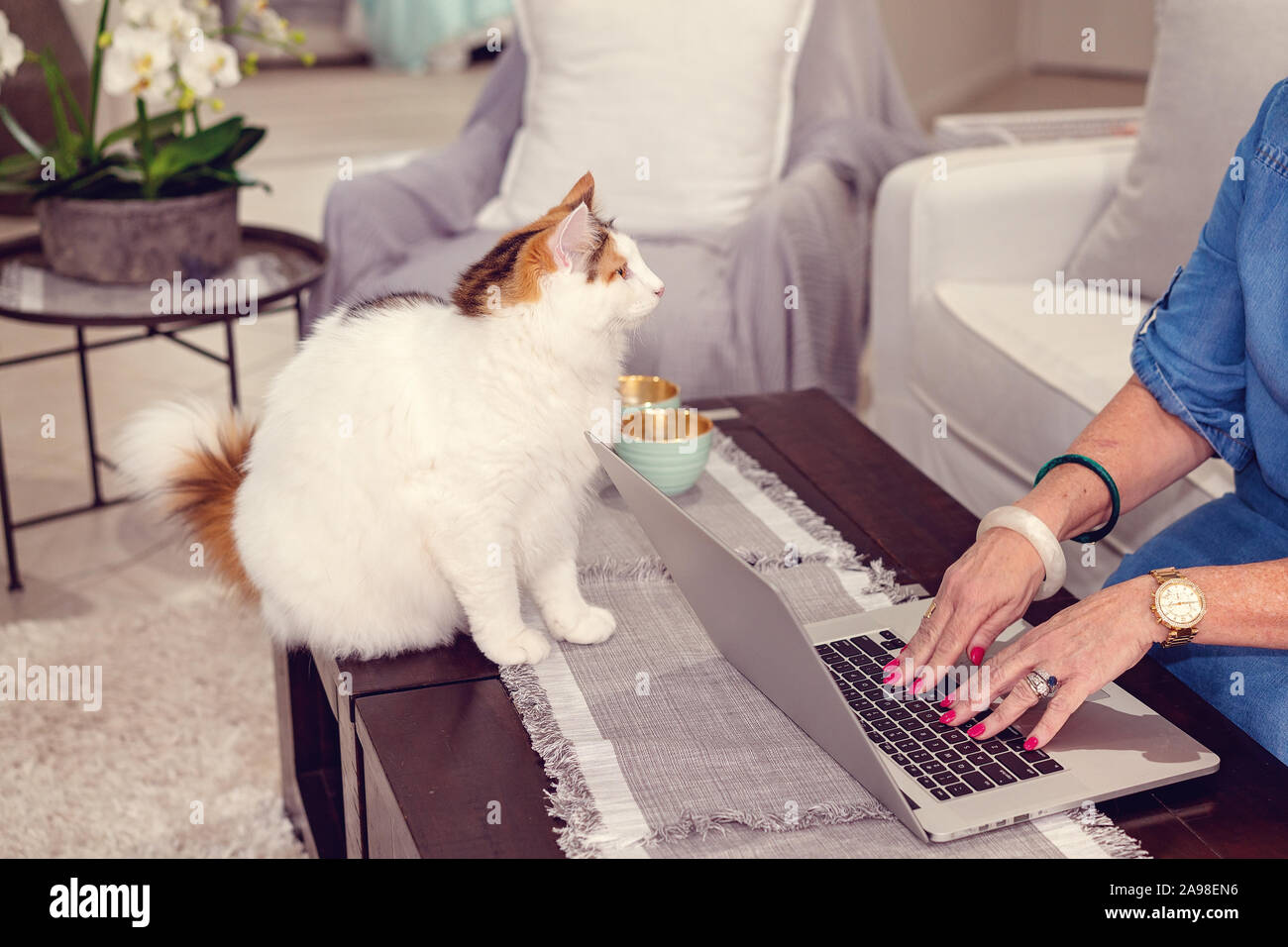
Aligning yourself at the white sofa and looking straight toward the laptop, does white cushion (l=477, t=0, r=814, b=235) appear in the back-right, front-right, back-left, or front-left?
back-right

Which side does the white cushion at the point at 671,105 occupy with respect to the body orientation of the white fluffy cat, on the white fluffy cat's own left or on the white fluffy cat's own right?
on the white fluffy cat's own left

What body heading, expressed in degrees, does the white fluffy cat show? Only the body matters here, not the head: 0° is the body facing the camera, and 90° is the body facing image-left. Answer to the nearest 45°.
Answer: approximately 270°

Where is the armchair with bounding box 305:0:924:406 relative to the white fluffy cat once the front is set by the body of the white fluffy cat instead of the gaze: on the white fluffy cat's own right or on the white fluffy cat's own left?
on the white fluffy cat's own left

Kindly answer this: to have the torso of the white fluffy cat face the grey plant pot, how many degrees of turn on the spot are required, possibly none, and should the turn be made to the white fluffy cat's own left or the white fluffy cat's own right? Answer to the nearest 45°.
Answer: approximately 90° to the white fluffy cat's own left
